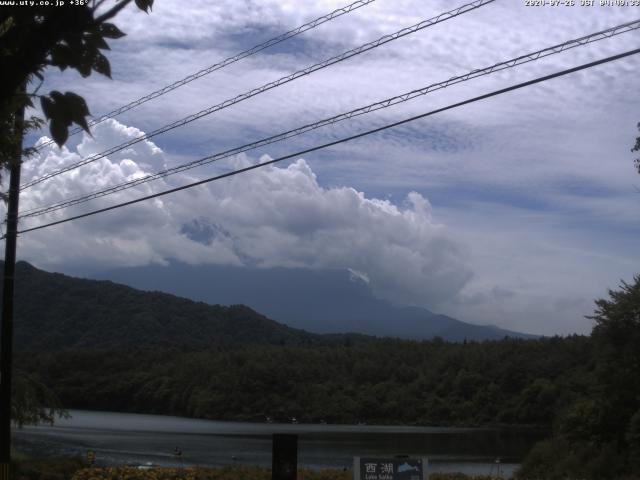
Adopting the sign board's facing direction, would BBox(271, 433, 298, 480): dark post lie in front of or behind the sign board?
in front

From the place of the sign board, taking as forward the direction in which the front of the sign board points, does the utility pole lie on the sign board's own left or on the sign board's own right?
on the sign board's own right

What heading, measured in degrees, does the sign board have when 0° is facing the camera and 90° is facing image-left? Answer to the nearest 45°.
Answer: approximately 0°
